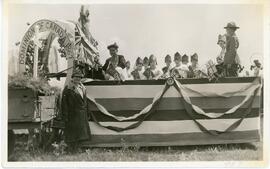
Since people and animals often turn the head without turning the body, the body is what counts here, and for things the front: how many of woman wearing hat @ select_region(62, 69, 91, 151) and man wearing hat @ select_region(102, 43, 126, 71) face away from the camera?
0

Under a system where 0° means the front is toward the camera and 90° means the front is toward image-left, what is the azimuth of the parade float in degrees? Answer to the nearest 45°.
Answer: approximately 90°

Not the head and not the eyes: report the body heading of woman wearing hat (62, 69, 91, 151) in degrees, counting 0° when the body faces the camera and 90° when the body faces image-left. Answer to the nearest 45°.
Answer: approximately 315°
